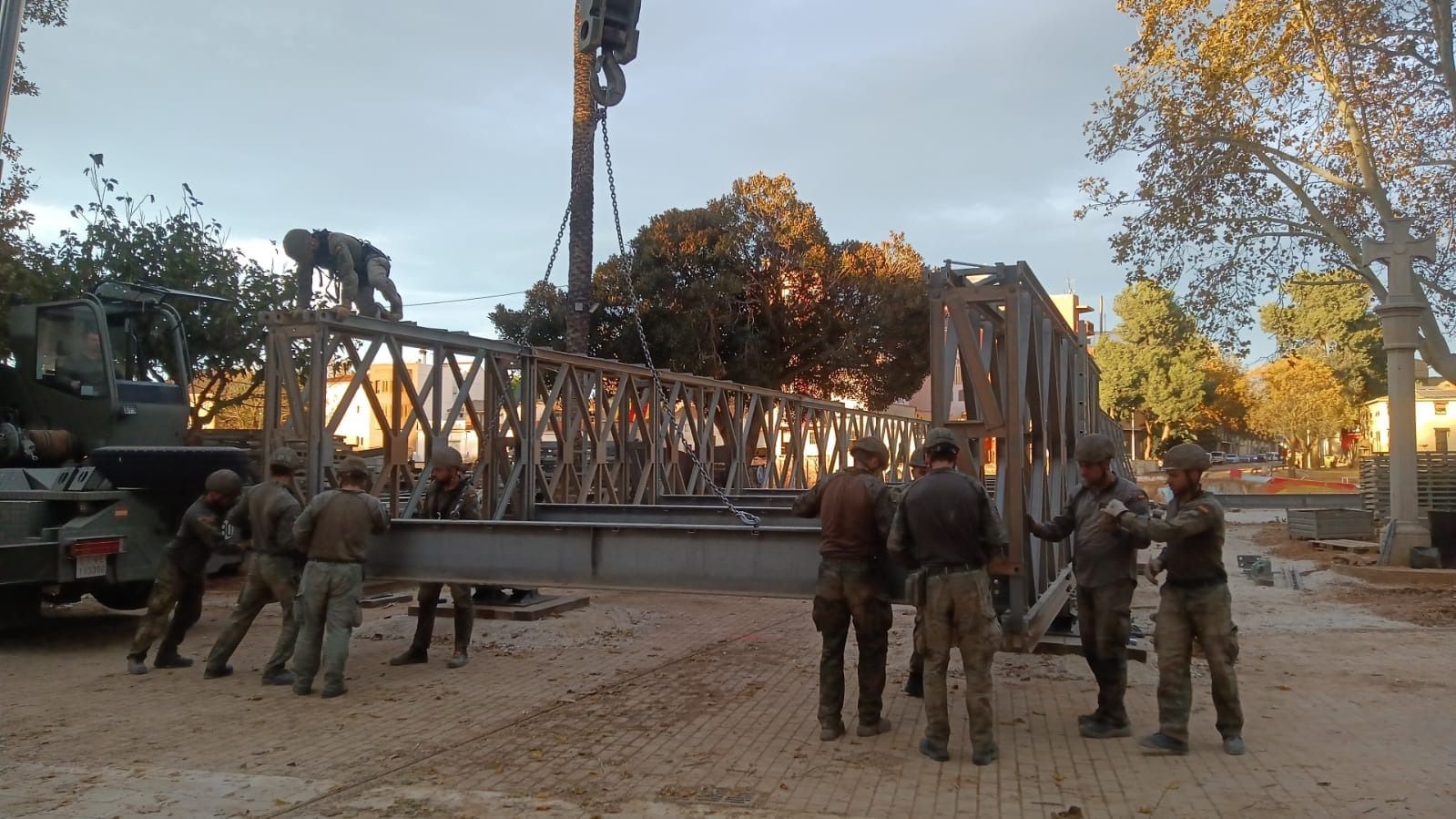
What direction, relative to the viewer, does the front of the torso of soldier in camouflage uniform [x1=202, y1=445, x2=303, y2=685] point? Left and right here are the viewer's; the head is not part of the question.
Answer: facing away from the viewer and to the right of the viewer

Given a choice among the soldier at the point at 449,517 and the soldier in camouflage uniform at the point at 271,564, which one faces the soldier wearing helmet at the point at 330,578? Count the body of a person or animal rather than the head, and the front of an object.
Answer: the soldier

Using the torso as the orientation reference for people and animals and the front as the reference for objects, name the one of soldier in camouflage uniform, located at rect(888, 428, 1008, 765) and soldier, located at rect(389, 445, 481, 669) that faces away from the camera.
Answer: the soldier in camouflage uniform

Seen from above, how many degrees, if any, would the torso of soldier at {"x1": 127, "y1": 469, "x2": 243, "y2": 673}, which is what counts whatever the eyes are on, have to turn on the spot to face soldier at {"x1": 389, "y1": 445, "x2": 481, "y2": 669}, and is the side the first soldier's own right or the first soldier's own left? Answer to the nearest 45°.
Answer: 0° — they already face them

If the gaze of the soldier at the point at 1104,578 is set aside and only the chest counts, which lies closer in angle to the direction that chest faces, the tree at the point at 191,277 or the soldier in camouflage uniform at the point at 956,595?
the soldier in camouflage uniform

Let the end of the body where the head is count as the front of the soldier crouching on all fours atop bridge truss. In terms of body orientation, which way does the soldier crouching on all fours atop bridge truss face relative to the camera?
to the viewer's left

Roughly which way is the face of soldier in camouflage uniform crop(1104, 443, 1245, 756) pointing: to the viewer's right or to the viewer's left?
to the viewer's left

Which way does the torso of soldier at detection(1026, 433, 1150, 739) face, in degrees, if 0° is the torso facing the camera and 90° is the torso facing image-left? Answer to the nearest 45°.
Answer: approximately 45°

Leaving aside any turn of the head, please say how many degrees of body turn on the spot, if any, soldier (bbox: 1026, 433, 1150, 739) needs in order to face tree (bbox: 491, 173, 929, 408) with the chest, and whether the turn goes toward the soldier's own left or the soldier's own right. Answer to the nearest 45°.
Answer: approximately 90° to the soldier's own right

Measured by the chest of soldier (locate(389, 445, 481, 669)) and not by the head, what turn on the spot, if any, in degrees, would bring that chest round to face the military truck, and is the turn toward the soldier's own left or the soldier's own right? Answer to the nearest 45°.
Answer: approximately 90° to the soldier's own right

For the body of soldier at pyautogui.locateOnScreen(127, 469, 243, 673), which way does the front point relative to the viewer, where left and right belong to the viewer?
facing to the right of the viewer
